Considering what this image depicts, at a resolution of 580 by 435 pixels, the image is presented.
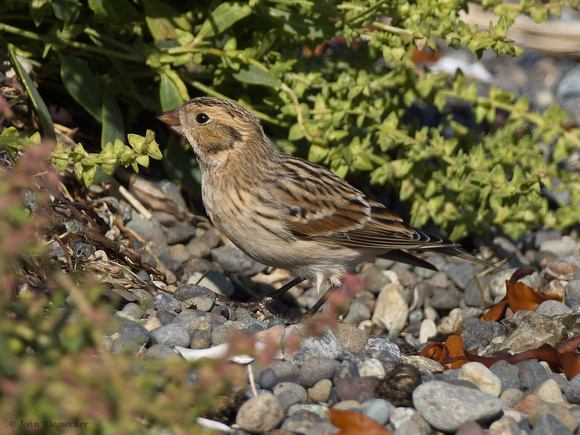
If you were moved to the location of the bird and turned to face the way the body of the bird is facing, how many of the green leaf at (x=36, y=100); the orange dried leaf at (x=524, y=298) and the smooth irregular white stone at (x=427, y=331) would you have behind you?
2

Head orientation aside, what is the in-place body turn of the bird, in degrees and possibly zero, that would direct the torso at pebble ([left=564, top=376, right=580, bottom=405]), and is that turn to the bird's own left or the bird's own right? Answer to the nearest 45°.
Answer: approximately 135° to the bird's own left

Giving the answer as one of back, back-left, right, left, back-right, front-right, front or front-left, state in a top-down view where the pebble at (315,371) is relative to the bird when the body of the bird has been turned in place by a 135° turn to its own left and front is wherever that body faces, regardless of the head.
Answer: front-right

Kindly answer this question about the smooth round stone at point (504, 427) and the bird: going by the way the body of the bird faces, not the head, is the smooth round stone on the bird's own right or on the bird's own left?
on the bird's own left

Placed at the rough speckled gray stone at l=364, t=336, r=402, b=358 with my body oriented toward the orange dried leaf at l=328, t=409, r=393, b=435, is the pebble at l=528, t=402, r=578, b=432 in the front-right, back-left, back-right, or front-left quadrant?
front-left

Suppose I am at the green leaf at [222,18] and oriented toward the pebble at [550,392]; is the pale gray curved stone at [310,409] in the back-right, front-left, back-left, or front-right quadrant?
front-right

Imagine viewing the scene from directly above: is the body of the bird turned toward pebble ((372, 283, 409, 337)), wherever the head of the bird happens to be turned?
no

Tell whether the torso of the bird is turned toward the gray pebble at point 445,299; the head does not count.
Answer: no

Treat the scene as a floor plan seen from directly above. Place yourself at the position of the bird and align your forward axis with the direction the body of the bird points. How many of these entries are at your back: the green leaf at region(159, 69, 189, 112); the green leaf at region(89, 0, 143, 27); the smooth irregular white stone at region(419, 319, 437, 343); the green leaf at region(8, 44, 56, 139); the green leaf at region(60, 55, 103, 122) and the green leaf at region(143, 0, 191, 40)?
1

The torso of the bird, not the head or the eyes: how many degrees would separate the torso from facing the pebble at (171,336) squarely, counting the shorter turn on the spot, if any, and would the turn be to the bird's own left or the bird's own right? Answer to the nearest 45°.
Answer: approximately 90° to the bird's own left

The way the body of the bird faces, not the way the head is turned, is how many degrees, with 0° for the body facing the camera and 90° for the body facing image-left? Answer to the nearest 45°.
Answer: approximately 90°

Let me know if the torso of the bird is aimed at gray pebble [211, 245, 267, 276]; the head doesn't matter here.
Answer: no

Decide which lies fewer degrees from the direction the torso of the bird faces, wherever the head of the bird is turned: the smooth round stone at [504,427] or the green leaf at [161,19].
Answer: the green leaf

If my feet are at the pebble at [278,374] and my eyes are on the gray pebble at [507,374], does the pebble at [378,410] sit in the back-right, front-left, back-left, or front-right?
front-right

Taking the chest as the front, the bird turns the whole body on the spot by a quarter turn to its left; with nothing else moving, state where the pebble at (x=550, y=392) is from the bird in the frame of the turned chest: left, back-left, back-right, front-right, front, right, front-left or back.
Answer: front-left

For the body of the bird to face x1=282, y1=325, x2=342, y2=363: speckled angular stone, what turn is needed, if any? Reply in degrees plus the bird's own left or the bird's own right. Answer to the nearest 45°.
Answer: approximately 90° to the bird's own left

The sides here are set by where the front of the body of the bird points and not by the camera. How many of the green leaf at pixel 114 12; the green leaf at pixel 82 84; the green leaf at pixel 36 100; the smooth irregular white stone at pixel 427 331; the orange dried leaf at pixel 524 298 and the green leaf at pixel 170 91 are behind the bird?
2

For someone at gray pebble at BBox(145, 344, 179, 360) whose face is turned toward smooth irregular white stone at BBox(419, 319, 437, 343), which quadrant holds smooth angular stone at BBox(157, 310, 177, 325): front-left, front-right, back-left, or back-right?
front-left

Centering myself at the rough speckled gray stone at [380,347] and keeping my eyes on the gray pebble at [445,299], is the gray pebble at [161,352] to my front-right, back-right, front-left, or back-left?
back-left

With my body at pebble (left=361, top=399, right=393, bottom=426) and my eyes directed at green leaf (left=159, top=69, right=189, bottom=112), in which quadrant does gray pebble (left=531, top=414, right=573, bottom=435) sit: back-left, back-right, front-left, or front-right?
back-right
